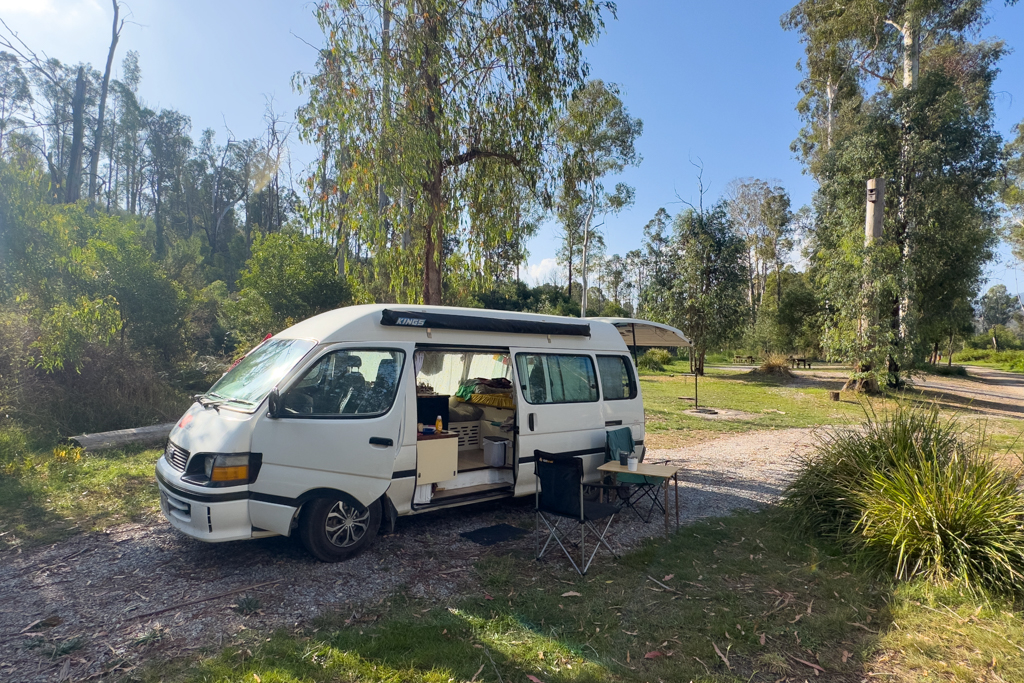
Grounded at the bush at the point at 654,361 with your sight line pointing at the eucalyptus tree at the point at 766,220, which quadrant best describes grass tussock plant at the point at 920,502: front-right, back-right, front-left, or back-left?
back-right

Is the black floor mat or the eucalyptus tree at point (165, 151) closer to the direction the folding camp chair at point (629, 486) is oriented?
the black floor mat

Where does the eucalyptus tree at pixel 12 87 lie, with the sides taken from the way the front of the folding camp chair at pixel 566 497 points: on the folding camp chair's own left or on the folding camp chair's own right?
on the folding camp chair's own left

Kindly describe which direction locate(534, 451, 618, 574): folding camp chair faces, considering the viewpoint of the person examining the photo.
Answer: facing away from the viewer and to the right of the viewer

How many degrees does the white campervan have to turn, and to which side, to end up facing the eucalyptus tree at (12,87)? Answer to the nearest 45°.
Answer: approximately 90° to its right

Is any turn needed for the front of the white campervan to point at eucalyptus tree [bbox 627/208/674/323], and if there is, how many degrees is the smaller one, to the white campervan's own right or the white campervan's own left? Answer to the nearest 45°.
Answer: approximately 180°

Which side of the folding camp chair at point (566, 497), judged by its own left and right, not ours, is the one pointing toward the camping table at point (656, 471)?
front

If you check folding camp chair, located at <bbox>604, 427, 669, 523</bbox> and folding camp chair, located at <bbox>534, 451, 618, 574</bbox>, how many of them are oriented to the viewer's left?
0
